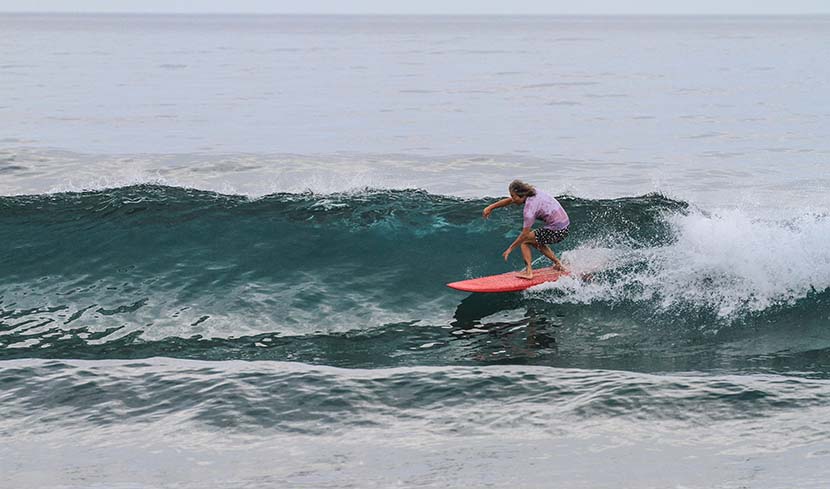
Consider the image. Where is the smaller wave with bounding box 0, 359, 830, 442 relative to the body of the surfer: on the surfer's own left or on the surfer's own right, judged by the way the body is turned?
on the surfer's own left

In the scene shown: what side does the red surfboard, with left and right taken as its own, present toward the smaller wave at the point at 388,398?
left

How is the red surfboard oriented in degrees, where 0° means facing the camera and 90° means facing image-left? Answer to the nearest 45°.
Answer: approximately 90°

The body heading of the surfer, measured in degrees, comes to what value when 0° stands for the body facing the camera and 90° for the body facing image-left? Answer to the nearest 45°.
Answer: approximately 90°
